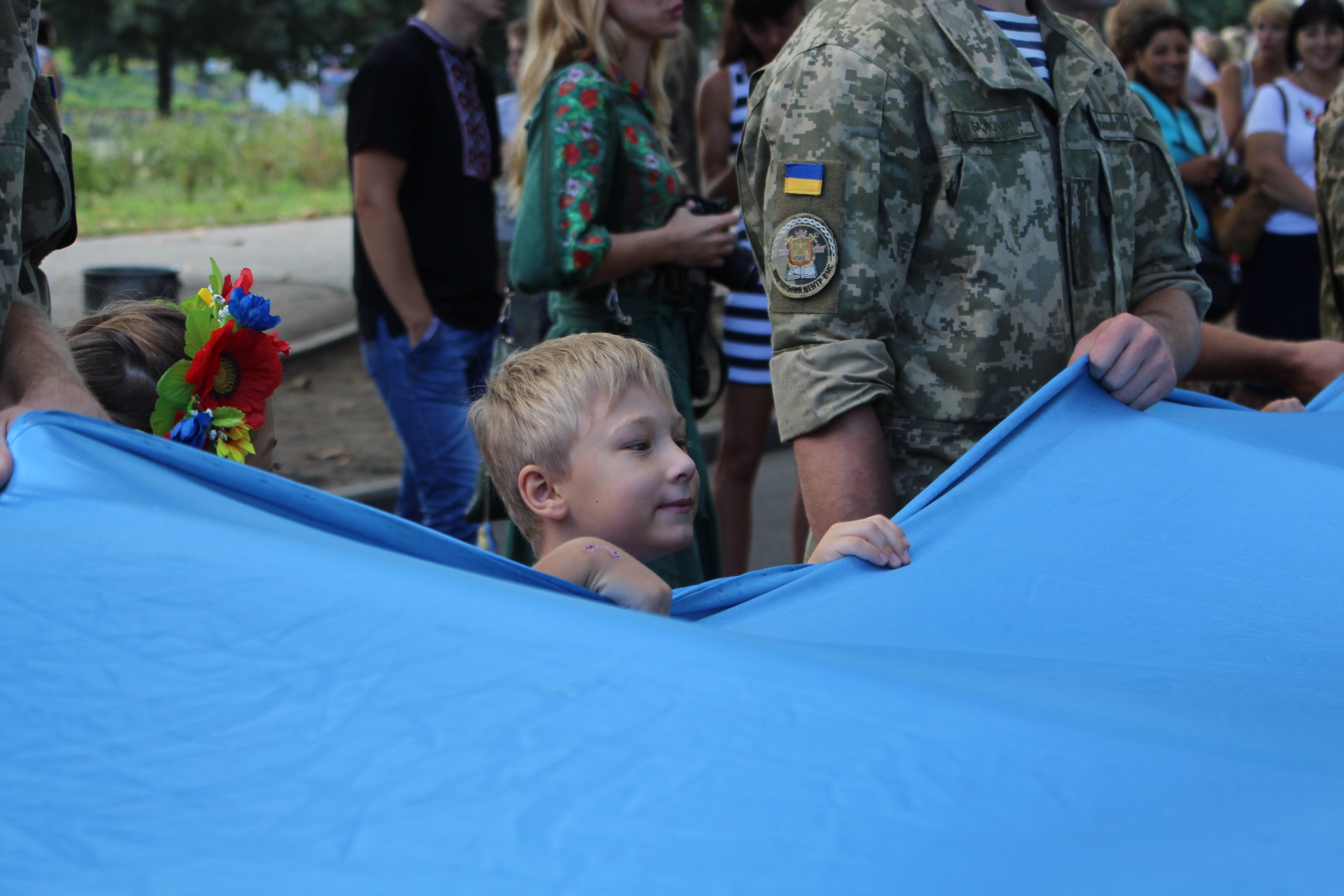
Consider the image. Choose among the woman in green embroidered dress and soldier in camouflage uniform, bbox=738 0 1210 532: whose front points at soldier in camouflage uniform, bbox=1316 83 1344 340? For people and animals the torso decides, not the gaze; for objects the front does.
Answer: the woman in green embroidered dress

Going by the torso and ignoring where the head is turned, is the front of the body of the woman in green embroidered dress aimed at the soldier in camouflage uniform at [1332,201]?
yes

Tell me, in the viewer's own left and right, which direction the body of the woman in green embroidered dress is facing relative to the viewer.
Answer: facing to the right of the viewer

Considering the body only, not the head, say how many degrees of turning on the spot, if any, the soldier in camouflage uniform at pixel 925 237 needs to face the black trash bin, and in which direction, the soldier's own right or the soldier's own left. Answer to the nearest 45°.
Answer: approximately 180°

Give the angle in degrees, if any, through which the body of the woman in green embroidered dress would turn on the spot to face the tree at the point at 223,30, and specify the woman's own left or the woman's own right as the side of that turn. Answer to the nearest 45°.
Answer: approximately 90° to the woman's own left

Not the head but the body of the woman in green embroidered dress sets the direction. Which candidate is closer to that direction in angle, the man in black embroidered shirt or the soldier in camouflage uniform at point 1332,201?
the soldier in camouflage uniform
